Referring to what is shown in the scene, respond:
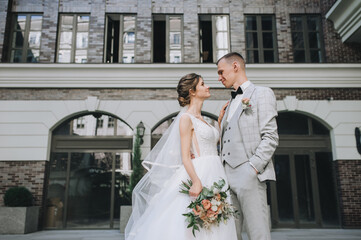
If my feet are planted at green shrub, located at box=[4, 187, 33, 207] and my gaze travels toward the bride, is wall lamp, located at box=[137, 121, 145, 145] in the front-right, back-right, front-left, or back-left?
front-left

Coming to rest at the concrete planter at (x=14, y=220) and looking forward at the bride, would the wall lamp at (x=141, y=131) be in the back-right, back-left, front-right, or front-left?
front-left

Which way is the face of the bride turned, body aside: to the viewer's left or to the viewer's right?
to the viewer's right

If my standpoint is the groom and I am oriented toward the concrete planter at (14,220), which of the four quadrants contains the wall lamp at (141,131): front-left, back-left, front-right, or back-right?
front-right

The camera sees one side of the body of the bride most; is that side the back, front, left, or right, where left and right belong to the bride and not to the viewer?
right

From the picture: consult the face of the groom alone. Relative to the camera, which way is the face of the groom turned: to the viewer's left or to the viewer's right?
to the viewer's left

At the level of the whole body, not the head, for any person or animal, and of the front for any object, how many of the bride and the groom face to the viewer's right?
1

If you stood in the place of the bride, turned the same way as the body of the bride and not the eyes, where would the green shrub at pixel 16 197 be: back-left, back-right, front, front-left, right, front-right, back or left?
back-left

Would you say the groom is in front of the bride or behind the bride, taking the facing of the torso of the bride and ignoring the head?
in front

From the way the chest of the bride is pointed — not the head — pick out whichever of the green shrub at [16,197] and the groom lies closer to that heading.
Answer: the groom

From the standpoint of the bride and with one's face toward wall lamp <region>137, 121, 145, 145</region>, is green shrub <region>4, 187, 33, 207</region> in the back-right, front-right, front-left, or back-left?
front-left

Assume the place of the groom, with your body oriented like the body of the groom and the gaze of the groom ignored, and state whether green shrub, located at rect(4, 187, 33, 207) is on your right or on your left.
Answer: on your right
